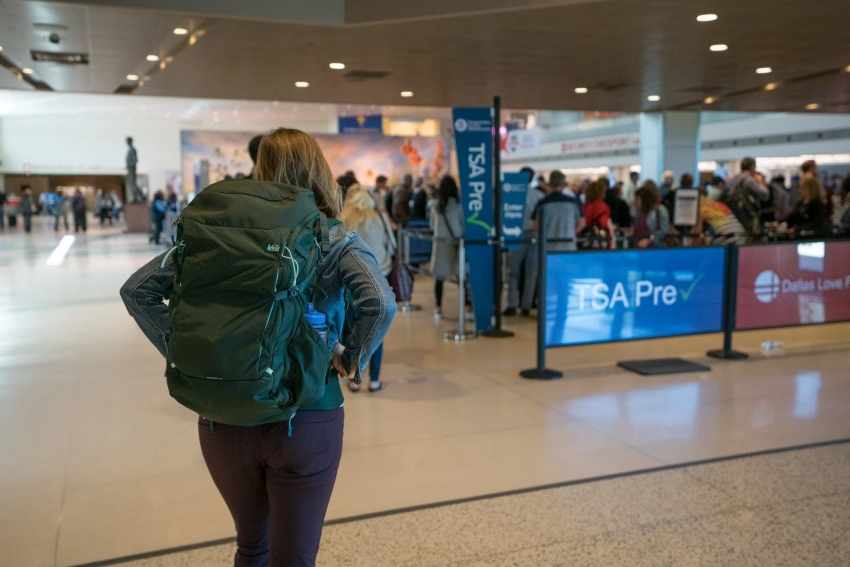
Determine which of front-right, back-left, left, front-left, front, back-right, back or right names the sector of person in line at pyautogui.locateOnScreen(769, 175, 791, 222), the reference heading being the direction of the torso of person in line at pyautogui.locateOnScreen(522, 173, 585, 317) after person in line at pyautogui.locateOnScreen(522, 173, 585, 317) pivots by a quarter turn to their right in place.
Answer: front-left

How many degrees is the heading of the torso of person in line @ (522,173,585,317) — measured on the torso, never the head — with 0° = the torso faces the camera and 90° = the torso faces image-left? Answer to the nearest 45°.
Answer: approximately 180°

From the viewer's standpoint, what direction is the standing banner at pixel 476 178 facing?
toward the camera

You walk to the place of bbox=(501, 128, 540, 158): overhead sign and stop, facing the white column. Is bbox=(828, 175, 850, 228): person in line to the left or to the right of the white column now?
right

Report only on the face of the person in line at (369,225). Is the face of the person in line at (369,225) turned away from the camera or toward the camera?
away from the camera

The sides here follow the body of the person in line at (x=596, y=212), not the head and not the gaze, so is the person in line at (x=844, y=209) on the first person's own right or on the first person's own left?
on the first person's own right

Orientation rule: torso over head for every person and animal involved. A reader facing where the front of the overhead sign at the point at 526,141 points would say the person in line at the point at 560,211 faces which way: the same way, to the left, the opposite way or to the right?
the opposite way

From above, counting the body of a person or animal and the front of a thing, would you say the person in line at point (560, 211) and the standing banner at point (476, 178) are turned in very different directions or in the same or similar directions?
very different directions

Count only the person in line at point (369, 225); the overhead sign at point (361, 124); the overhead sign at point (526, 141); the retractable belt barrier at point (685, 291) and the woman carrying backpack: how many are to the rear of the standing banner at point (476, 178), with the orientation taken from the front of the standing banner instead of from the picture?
2

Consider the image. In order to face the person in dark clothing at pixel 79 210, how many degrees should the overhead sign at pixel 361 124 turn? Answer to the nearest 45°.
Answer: approximately 45° to its right

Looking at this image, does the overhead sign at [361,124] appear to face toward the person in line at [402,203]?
yes

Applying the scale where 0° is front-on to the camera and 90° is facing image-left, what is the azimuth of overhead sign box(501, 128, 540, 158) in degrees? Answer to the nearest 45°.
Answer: approximately 0°

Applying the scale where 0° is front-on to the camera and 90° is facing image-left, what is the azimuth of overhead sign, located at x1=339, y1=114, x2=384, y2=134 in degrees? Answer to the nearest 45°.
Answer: approximately 0°

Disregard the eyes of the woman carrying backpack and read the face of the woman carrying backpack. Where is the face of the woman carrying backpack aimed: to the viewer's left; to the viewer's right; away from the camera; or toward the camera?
away from the camera
